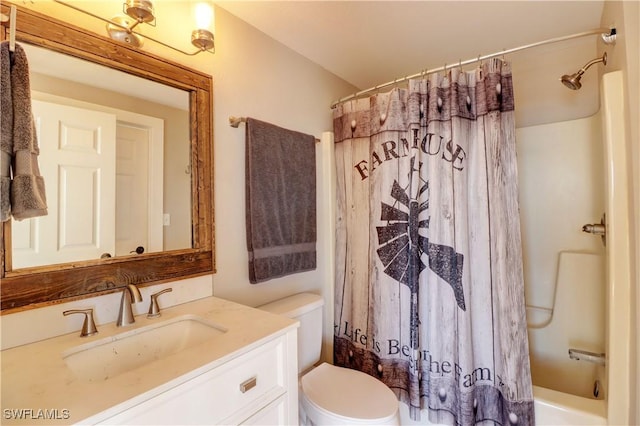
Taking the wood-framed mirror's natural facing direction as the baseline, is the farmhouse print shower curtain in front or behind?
in front

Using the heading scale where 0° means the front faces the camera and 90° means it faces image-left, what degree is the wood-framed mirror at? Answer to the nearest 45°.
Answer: approximately 315°

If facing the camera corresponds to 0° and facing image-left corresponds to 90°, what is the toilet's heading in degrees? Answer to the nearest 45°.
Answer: approximately 315°

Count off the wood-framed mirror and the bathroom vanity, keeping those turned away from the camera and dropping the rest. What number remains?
0
